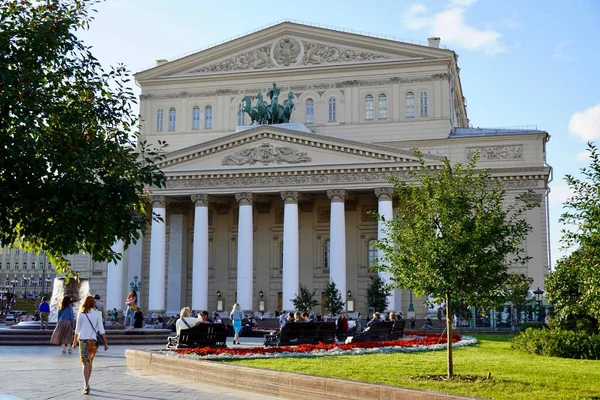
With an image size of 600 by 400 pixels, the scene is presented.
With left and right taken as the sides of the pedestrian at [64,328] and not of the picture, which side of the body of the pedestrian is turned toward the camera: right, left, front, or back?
back

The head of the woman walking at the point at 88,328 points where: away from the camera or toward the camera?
away from the camera

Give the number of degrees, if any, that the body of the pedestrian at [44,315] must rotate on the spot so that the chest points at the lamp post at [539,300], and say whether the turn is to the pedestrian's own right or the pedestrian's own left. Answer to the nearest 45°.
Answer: approximately 90° to the pedestrian's own right

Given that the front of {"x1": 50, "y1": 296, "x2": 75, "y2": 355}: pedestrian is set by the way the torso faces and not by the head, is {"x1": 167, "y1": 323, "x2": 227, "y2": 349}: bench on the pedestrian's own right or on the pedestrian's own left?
on the pedestrian's own right

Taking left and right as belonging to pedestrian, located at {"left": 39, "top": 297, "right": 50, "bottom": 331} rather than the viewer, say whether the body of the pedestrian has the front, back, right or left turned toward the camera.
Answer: back

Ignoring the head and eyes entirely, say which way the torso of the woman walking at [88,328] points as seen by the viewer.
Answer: away from the camera

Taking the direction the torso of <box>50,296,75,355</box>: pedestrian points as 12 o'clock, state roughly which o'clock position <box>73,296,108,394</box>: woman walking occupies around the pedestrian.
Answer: The woman walking is roughly at 6 o'clock from the pedestrian.
